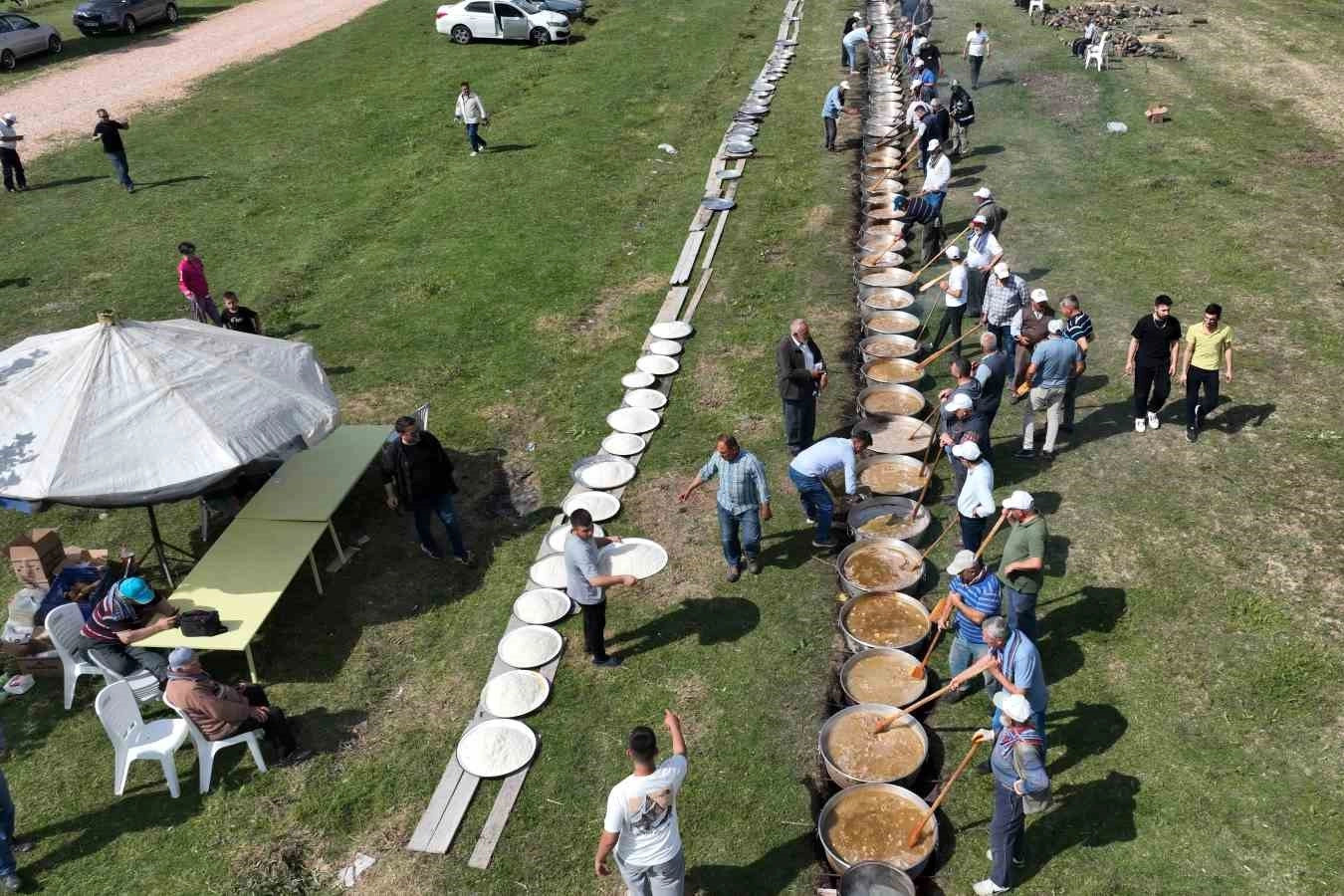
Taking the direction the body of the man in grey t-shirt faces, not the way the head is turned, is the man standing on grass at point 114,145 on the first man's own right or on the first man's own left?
on the first man's own left

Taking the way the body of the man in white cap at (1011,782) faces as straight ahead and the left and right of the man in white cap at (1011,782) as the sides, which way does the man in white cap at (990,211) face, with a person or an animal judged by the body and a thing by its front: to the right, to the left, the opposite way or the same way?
the same way

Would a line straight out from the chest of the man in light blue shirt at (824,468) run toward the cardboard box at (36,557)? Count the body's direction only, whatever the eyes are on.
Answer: no

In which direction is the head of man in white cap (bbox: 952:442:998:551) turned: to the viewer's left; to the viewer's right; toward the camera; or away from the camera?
to the viewer's left

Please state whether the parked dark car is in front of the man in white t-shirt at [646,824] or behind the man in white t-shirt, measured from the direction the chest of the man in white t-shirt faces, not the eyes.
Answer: in front

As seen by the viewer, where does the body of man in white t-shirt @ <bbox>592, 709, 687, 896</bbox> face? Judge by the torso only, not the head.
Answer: away from the camera

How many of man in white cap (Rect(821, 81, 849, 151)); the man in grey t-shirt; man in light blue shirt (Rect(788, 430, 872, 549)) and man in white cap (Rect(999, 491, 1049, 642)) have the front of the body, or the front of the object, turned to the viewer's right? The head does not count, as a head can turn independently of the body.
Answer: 3

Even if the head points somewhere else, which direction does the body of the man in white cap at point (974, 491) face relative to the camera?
to the viewer's left

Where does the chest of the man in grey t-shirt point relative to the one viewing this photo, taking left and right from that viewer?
facing to the right of the viewer

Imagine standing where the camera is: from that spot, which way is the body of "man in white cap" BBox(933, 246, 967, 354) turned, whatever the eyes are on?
to the viewer's left

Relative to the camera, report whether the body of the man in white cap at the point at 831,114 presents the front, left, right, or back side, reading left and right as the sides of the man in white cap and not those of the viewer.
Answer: right

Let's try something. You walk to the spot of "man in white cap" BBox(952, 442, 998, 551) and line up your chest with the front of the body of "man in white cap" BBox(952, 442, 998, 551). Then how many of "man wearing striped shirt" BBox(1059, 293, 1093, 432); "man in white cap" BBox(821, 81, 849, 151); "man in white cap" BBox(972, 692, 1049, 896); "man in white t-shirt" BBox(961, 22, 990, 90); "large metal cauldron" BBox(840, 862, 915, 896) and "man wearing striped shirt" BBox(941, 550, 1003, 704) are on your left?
3

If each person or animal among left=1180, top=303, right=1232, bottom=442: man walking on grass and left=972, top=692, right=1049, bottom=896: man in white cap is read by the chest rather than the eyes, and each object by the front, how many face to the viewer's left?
1

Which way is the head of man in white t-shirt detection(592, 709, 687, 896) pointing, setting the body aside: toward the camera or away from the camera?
away from the camera

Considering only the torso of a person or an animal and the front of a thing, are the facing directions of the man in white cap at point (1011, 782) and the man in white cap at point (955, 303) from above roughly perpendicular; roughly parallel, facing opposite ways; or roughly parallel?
roughly parallel
